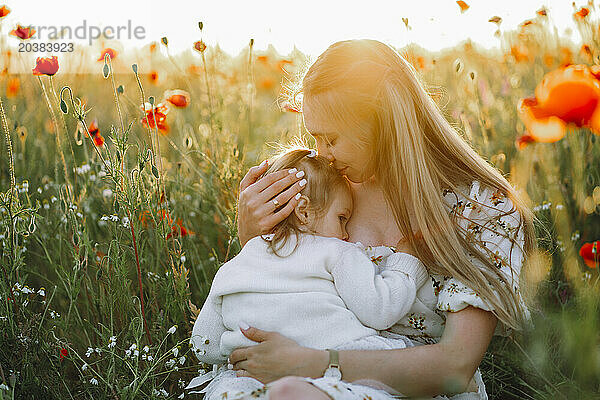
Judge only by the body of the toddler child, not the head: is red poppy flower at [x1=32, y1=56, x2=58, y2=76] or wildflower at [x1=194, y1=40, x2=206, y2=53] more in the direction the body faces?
the wildflower

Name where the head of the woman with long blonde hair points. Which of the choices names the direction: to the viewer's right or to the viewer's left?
to the viewer's left

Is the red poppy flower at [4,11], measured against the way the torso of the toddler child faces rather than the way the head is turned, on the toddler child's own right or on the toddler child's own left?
on the toddler child's own left

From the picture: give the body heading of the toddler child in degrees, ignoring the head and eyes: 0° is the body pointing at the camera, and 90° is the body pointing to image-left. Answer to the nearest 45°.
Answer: approximately 225°

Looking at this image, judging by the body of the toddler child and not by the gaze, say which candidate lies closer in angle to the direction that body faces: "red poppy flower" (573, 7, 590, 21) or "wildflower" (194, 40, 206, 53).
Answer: the red poppy flower

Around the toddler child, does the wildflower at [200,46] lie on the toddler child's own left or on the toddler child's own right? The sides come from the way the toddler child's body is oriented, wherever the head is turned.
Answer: on the toddler child's own left

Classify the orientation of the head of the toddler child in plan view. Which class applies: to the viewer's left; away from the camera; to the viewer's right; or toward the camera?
to the viewer's right

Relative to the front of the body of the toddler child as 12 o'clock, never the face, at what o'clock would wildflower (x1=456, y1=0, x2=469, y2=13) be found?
The wildflower is roughly at 11 o'clock from the toddler child.

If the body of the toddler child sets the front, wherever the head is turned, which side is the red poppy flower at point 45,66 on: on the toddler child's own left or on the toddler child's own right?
on the toddler child's own left

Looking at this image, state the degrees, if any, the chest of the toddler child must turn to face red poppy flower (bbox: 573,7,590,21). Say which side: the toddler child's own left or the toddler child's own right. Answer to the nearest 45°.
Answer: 0° — they already face it
